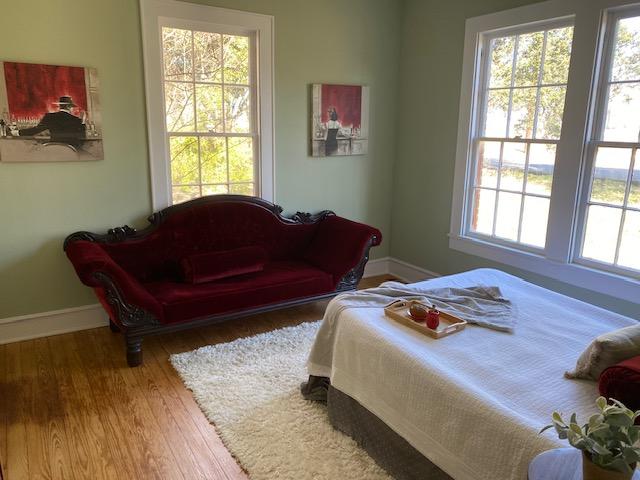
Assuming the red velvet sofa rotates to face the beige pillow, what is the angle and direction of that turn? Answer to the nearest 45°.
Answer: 0° — it already faces it

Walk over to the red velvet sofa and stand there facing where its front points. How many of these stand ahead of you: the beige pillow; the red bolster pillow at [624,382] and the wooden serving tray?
3

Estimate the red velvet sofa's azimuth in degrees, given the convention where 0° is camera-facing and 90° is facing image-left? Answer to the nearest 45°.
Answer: approximately 315°

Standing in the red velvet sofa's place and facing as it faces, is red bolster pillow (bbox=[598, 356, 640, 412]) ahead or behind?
ahead

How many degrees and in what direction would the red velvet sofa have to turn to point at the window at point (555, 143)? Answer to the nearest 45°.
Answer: approximately 45° to its left

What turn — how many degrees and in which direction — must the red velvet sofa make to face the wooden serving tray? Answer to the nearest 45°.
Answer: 0° — it already faces it

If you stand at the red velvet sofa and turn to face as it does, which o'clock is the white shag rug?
The white shag rug is roughly at 1 o'clock from the red velvet sofa.

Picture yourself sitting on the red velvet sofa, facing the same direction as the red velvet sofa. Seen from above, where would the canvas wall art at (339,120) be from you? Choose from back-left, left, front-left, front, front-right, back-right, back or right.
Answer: left

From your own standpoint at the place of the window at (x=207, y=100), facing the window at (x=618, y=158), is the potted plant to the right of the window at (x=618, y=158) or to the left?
right
